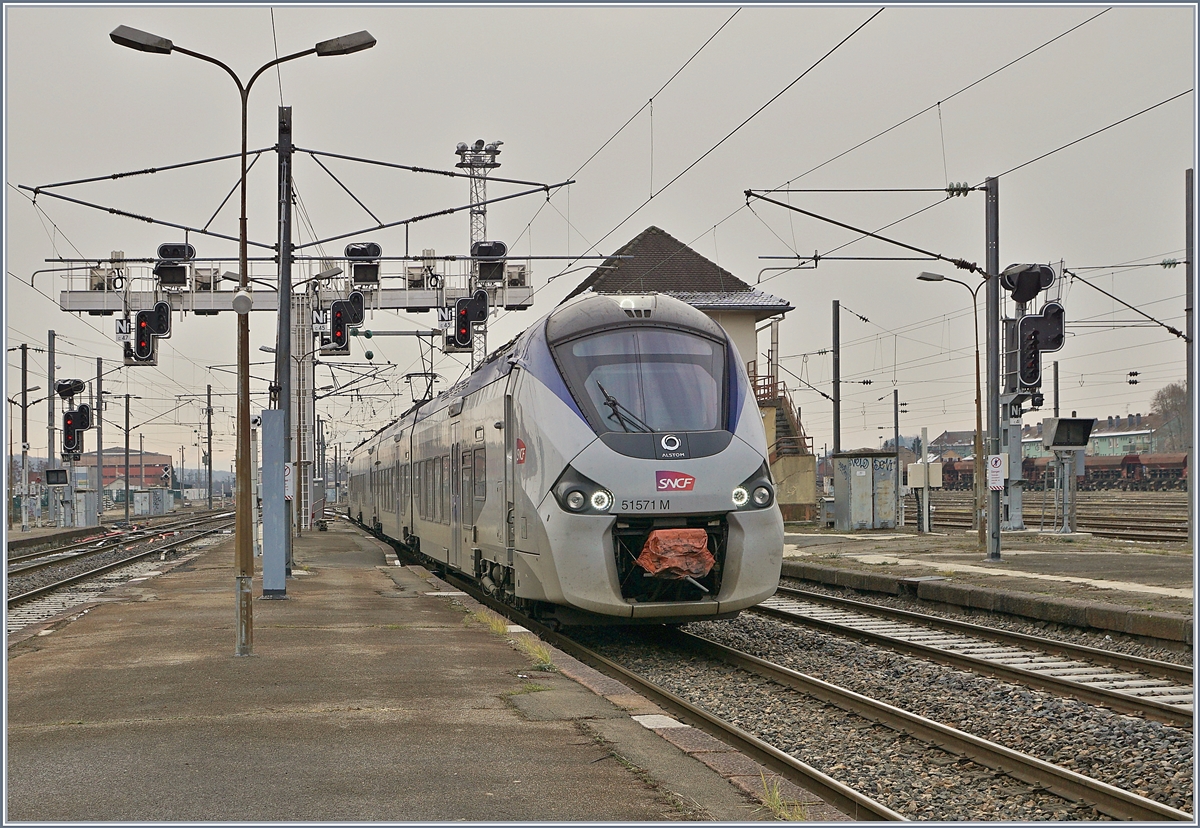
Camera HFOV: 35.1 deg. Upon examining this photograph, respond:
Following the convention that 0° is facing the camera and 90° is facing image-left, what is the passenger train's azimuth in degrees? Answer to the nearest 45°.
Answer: approximately 315°

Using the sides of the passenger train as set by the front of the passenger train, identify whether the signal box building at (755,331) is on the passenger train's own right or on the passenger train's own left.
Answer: on the passenger train's own left

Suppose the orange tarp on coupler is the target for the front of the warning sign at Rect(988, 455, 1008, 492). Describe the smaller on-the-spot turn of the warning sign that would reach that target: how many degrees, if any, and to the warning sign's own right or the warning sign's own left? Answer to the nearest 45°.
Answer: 0° — it already faces it

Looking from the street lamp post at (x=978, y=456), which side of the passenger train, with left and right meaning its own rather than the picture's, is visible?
left

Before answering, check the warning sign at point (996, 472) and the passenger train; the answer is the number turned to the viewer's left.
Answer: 0

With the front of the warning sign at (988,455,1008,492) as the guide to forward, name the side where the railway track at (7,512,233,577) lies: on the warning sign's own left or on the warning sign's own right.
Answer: on the warning sign's own right

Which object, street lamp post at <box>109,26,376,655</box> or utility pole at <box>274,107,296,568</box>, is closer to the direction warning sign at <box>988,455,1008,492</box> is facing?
the street lamp post

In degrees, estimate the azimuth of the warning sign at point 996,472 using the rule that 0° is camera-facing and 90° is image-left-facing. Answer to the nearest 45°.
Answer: approximately 0°

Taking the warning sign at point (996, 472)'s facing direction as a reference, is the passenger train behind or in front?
in front

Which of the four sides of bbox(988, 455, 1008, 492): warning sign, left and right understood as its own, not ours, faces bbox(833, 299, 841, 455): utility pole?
back

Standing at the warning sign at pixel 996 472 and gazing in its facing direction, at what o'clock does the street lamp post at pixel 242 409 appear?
The street lamp post is roughly at 1 o'clock from the warning sign.

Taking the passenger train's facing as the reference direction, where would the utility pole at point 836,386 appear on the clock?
The utility pole is roughly at 8 o'clock from the passenger train.
